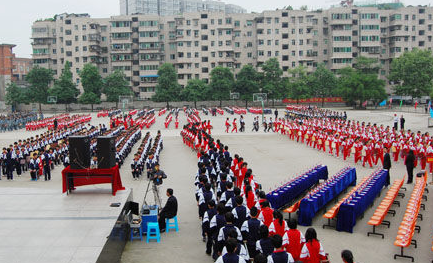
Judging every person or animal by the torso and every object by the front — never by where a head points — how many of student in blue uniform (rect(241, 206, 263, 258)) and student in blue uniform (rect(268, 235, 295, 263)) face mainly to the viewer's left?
0

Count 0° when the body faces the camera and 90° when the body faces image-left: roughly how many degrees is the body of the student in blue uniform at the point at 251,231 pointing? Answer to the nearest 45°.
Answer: approximately 180°

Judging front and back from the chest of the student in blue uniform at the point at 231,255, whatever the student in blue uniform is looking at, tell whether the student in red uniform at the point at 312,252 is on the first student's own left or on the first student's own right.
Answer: on the first student's own right

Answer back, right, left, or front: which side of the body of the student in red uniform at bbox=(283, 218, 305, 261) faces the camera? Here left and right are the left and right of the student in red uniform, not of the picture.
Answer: back

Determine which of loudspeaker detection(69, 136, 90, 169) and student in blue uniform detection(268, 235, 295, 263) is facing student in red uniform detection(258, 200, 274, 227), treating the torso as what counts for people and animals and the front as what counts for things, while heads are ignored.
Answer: the student in blue uniform

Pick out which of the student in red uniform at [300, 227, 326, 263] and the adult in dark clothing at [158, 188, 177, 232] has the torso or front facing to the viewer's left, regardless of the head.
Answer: the adult in dark clothing

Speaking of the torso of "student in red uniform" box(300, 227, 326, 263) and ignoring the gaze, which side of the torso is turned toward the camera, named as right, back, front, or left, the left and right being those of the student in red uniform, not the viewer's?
back

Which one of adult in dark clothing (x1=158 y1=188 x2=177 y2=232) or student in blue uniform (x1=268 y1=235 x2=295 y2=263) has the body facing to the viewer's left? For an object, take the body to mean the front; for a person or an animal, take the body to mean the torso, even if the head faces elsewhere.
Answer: the adult in dark clothing

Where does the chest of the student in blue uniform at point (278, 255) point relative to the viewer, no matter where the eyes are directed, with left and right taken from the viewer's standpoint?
facing away from the viewer

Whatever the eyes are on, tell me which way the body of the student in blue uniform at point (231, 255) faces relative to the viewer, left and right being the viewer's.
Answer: facing away from the viewer

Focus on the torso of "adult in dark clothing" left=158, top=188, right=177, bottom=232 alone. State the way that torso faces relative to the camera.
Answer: to the viewer's left

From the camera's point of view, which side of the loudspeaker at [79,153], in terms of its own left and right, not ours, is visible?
back
